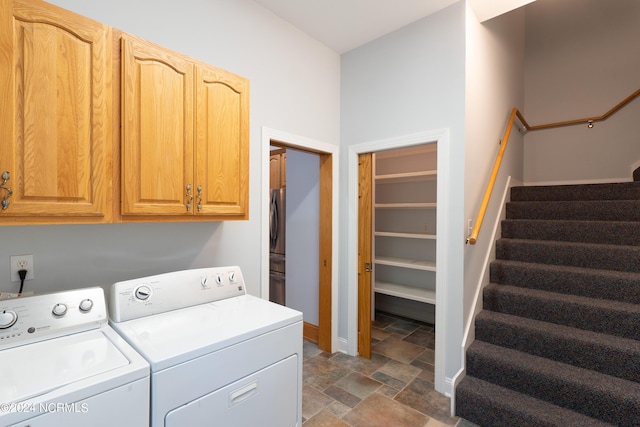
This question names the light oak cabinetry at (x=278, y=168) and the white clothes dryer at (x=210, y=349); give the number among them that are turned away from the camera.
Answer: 0

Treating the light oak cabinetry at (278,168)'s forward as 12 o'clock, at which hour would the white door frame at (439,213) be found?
The white door frame is roughly at 9 o'clock from the light oak cabinetry.

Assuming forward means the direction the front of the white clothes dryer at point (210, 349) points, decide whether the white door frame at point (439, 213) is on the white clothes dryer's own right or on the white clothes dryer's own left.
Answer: on the white clothes dryer's own left

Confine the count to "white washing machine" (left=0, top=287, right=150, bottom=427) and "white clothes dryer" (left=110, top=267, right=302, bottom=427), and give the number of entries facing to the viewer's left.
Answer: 0

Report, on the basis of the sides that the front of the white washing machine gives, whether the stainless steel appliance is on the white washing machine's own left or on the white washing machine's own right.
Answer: on the white washing machine's own left

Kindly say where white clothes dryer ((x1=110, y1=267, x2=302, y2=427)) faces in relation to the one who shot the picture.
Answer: facing the viewer and to the right of the viewer
